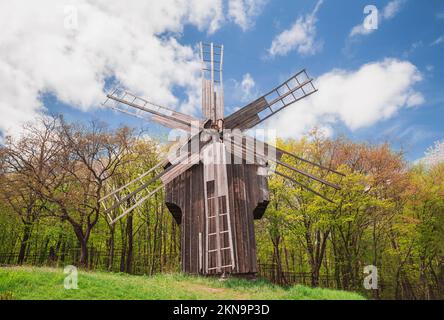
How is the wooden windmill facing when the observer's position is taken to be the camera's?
facing the viewer
